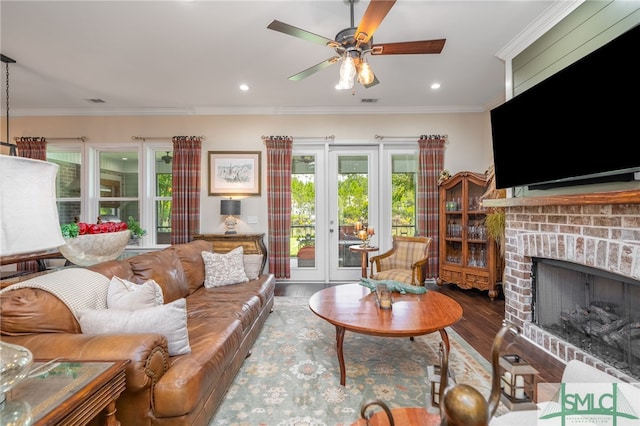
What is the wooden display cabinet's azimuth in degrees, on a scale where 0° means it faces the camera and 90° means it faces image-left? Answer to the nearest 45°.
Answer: approximately 45°

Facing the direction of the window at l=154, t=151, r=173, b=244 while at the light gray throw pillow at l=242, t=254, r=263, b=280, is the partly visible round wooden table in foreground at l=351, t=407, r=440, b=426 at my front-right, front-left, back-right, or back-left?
back-left

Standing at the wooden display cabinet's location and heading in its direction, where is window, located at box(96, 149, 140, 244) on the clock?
The window is roughly at 1 o'clock from the wooden display cabinet.

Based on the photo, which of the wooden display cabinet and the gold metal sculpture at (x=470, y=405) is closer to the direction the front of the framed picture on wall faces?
the gold metal sculpture

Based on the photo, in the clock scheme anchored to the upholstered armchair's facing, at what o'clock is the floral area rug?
The floral area rug is roughly at 11 o'clock from the upholstered armchair.

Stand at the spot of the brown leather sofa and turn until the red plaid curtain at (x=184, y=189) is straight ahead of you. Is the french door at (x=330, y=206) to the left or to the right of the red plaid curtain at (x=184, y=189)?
right

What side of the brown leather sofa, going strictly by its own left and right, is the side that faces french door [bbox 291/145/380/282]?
left

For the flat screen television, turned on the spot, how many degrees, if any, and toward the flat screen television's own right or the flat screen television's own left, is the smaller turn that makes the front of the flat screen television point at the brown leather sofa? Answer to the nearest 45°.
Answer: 0° — it already faces it

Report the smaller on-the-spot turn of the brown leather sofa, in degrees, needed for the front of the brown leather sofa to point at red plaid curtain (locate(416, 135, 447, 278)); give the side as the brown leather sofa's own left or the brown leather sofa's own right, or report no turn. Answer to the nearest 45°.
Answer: approximately 45° to the brown leather sofa's own left
